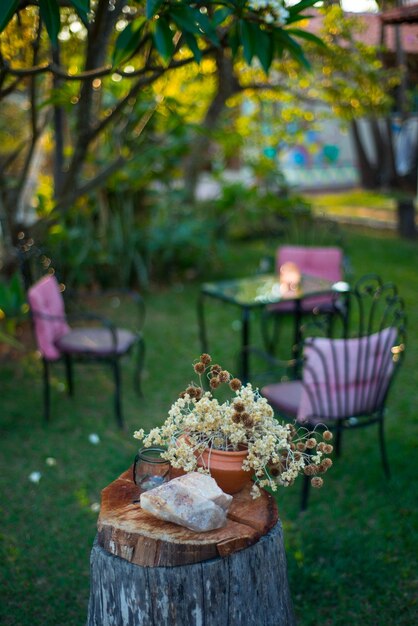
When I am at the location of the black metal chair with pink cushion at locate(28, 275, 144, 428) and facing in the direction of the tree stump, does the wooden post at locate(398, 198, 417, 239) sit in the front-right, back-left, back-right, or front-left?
back-left

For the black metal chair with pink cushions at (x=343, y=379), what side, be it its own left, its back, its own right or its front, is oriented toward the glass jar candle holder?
left

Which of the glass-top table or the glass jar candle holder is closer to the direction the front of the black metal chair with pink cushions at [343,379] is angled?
the glass-top table

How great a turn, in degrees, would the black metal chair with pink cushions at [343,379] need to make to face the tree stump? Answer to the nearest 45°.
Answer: approximately 135° to its left

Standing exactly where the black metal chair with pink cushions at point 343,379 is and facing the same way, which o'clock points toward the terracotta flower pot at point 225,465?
The terracotta flower pot is roughly at 8 o'clock from the black metal chair with pink cushions.

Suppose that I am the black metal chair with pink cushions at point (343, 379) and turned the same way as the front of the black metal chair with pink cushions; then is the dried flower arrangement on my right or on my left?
on my left

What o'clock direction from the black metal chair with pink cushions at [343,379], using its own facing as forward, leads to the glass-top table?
The glass-top table is roughly at 1 o'clock from the black metal chair with pink cushions.

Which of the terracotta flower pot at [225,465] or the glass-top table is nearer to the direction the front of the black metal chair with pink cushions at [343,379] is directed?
the glass-top table

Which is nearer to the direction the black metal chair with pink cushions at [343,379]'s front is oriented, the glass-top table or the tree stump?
the glass-top table

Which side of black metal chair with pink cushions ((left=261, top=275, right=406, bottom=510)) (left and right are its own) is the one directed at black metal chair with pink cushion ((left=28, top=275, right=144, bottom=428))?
front

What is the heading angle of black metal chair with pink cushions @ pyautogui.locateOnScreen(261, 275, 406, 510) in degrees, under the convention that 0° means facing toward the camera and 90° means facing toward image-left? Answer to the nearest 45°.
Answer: approximately 135°

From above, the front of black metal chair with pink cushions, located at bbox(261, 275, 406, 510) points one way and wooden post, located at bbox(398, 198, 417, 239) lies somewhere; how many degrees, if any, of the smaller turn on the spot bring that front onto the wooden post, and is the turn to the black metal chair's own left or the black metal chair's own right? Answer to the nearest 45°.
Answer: approximately 45° to the black metal chair's own right

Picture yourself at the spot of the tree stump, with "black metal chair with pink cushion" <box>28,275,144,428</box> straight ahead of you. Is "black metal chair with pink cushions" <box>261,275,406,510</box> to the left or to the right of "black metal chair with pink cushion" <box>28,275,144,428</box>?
right
